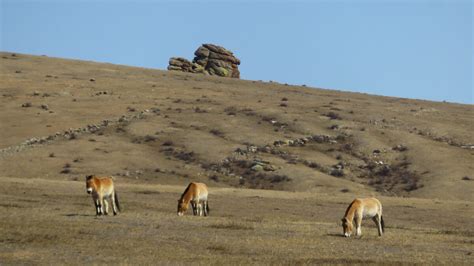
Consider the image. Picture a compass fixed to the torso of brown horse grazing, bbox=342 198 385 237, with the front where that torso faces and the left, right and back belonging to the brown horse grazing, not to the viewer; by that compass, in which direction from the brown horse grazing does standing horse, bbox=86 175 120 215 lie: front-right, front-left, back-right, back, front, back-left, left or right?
front-right

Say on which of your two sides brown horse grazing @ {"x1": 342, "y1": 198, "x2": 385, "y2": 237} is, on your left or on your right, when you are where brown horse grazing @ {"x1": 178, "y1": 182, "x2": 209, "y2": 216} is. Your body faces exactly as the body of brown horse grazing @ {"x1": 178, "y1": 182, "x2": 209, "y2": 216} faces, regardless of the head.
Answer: on your left

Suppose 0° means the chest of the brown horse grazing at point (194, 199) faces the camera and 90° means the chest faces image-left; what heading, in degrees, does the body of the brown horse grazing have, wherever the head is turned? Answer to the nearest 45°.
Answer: approximately 45°

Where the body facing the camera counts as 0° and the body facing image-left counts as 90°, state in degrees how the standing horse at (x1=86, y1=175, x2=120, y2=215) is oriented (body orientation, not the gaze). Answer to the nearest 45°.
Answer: approximately 45°

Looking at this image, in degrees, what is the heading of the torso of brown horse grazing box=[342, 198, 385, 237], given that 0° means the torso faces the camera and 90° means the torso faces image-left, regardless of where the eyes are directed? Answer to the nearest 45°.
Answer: approximately 45°

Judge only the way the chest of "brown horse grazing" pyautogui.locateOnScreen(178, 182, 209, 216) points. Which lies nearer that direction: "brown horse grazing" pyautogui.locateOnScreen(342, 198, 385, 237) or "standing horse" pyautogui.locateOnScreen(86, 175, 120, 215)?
the standing horse

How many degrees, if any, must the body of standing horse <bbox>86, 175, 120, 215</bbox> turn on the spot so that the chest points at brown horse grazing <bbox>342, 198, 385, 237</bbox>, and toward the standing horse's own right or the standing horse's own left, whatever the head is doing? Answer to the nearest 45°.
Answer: approximately 90° to the standing horse's own left
